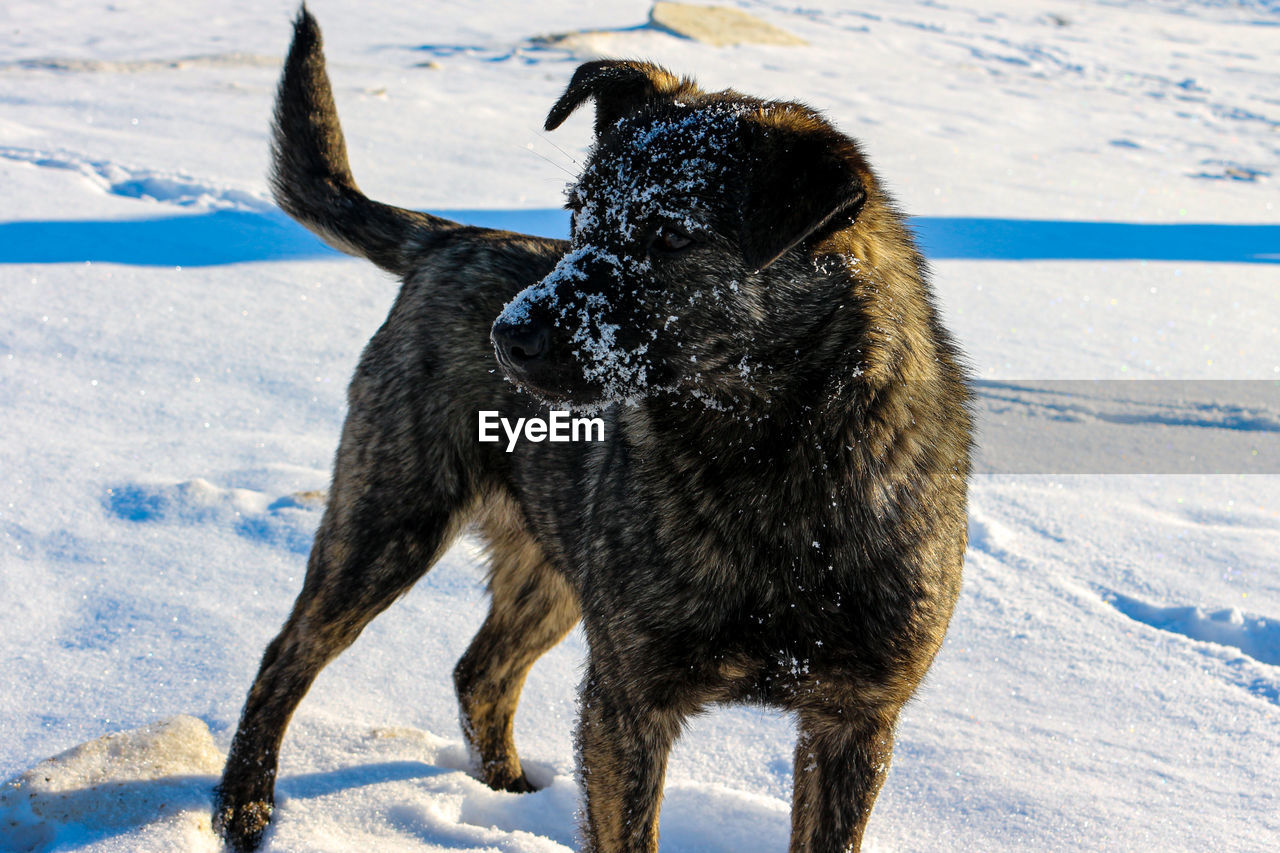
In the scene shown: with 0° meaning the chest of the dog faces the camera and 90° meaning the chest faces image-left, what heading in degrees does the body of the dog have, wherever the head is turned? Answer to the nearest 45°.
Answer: approximately 315°
